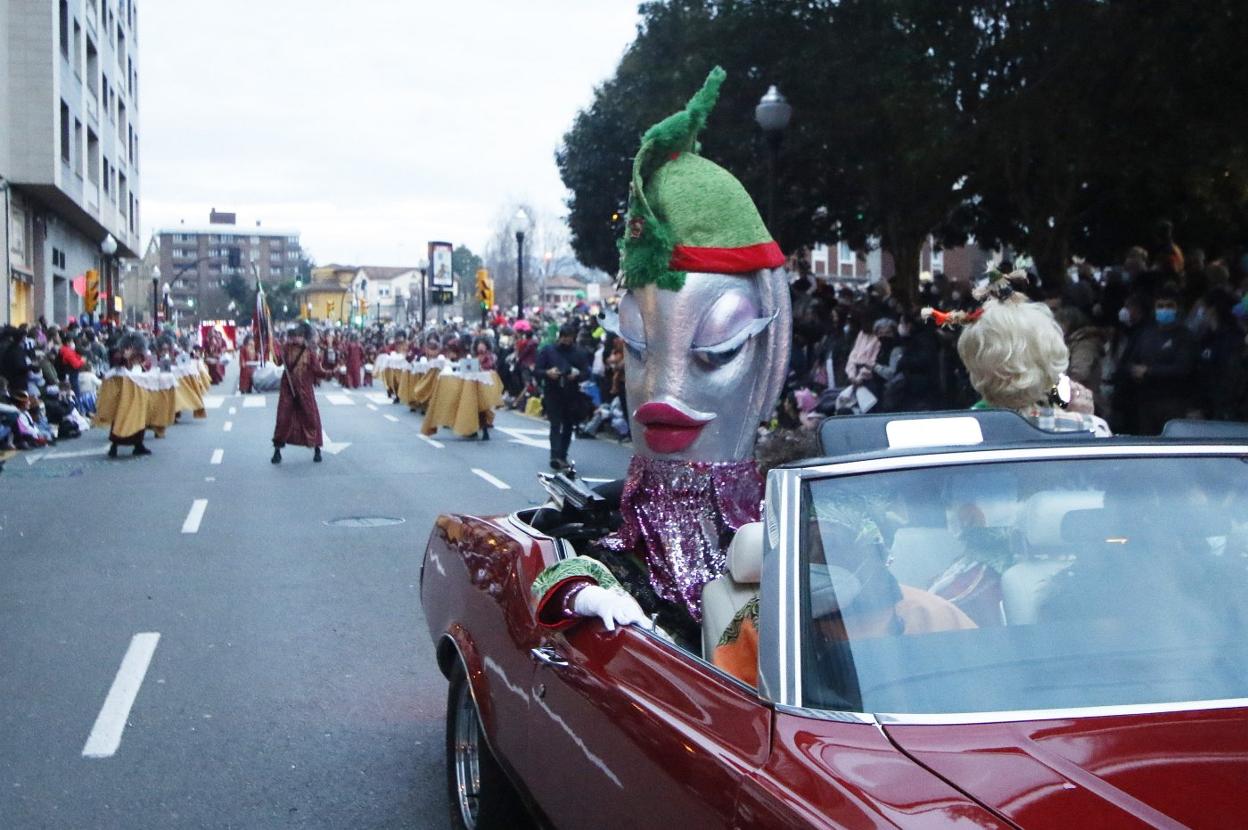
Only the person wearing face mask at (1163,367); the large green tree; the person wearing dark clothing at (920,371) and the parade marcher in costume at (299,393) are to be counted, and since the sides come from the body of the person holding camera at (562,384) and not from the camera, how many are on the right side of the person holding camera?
1

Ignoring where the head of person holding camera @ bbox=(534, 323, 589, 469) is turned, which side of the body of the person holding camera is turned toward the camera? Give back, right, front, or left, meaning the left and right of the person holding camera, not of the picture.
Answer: front

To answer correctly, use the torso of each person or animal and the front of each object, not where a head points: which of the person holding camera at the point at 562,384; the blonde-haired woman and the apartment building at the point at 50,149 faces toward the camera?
the person holding camera

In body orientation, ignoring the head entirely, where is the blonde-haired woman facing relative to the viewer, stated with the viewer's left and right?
facing away from the viewer

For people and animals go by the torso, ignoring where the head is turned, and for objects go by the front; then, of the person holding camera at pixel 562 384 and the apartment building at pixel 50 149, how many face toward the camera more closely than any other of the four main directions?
1

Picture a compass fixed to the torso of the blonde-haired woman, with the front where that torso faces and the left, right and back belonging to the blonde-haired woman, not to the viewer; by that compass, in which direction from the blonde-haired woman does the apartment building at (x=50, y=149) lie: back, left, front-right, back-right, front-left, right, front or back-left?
front-left

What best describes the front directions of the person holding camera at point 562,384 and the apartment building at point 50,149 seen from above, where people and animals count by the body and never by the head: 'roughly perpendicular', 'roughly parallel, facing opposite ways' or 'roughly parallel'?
roughly perpendicular

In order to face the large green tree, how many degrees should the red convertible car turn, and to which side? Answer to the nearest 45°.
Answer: approximately 135° to its left

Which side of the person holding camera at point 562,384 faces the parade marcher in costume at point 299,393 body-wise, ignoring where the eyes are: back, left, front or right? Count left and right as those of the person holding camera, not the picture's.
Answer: right

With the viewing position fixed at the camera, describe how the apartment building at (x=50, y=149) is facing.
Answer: facing to the right of the viewer
